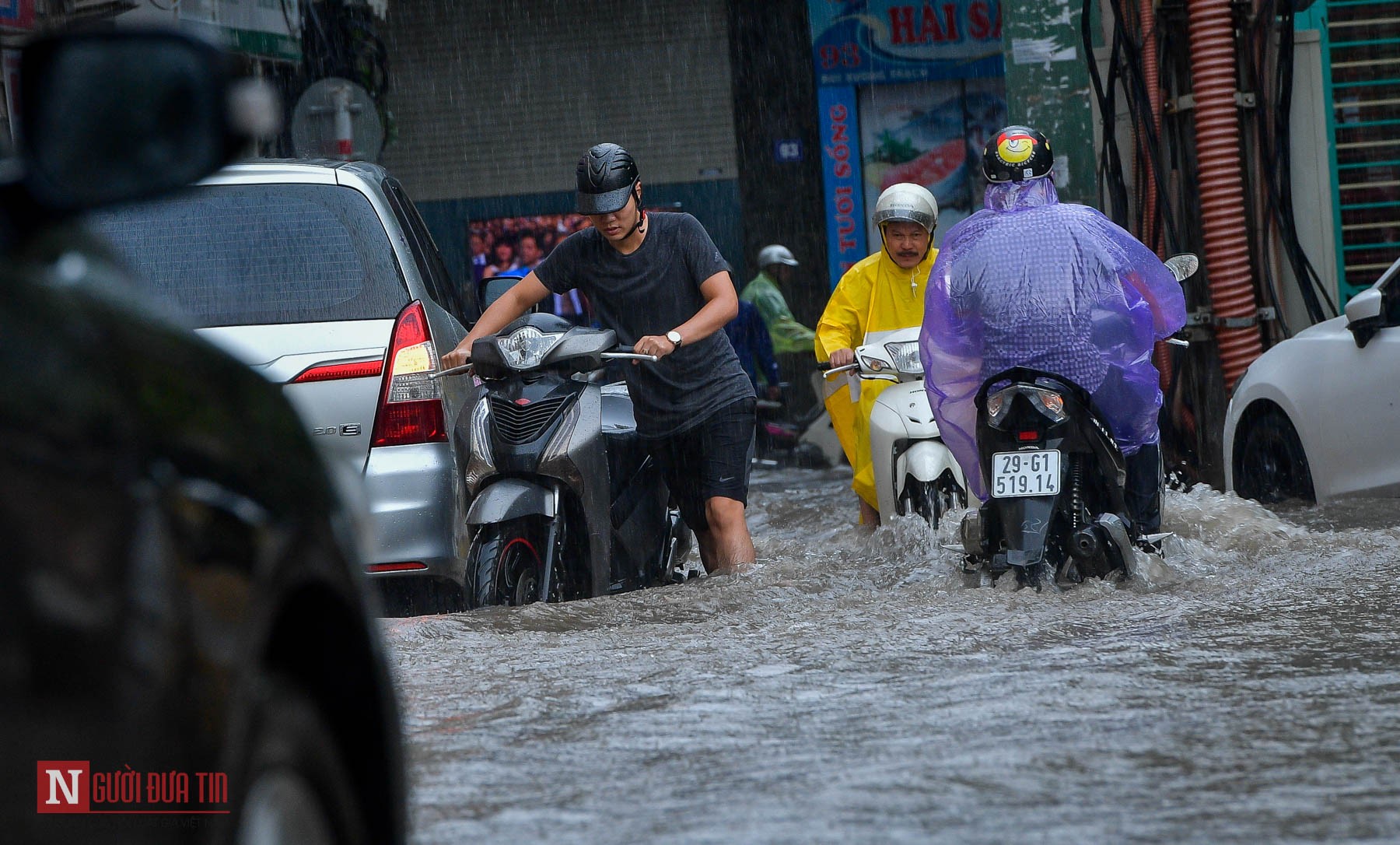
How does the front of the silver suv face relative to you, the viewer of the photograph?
facing away from the viewer

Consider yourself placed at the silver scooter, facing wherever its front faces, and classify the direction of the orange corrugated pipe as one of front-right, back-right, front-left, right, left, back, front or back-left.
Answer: back

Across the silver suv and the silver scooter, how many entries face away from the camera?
1

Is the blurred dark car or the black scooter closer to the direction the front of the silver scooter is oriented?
the blurred dark car

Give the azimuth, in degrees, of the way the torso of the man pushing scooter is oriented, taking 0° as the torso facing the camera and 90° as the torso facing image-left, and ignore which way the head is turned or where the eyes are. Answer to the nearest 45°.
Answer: approximately 45°

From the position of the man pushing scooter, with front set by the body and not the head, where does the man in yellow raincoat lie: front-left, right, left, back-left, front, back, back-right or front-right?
back

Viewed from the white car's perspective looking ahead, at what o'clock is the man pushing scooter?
The man pushing scooter is roughly at 9 o'clock from the white car.

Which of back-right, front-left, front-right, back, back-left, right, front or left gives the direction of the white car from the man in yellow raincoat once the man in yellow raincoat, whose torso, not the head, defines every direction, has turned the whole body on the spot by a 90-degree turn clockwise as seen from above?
back

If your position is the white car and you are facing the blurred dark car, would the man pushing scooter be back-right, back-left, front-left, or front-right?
front-right

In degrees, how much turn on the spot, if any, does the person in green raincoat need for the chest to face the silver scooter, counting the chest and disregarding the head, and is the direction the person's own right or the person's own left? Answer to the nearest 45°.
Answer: approximately 90° to the person's own right

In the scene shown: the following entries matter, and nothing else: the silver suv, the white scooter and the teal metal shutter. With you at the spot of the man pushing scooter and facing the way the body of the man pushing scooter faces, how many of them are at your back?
2

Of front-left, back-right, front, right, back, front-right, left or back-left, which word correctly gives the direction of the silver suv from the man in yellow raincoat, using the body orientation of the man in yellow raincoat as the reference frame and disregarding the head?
front-right

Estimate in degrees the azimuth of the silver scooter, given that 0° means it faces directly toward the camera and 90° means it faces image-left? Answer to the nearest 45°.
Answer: approximately 45°

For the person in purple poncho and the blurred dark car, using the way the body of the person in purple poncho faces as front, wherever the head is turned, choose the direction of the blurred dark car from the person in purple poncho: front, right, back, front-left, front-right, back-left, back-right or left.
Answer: back

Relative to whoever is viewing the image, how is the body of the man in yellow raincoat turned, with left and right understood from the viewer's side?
facing the viewer

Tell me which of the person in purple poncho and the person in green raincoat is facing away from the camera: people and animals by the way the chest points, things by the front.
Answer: the person in purple poncho

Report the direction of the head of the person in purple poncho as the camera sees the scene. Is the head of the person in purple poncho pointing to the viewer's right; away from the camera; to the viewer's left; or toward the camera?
away from the camera
